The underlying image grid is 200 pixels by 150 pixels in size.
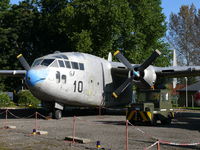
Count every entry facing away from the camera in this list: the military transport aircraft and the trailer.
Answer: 0

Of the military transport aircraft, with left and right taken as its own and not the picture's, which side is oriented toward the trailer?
left

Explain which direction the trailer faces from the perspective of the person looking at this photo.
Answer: facing the viewer and to the left of the viewer

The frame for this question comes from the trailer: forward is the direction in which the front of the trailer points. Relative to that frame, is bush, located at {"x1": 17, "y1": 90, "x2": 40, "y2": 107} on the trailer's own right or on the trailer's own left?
on the trailer's own right

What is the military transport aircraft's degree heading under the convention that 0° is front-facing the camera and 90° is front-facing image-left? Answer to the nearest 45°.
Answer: approximately 45°

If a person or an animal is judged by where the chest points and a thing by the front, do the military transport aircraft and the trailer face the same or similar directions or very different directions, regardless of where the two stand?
same or similar directions

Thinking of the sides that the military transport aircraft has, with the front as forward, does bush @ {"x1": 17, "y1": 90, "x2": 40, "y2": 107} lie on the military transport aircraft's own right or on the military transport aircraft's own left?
on the military transport aircraft's own right
